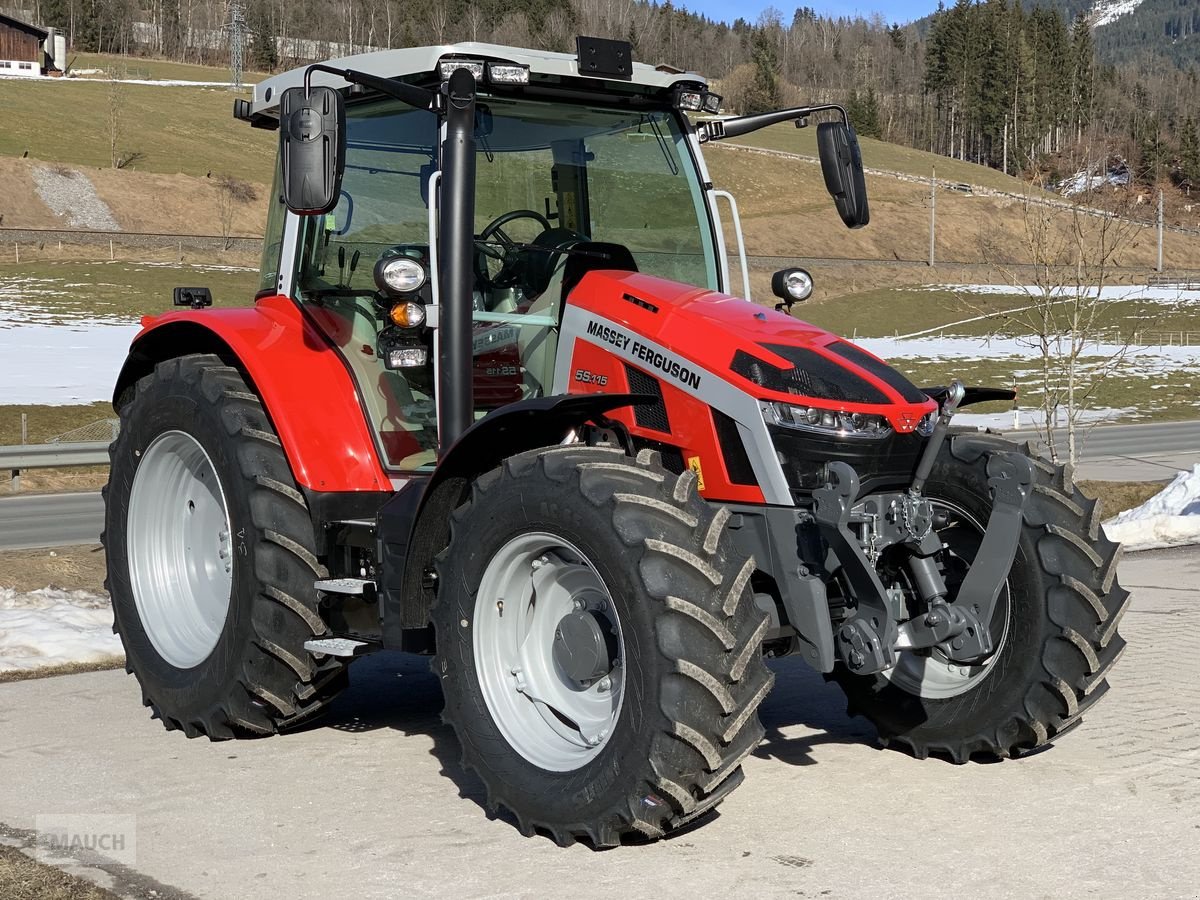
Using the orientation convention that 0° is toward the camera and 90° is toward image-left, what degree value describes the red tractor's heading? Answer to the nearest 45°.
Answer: approximately 315°

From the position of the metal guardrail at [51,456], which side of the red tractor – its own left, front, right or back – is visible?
back
